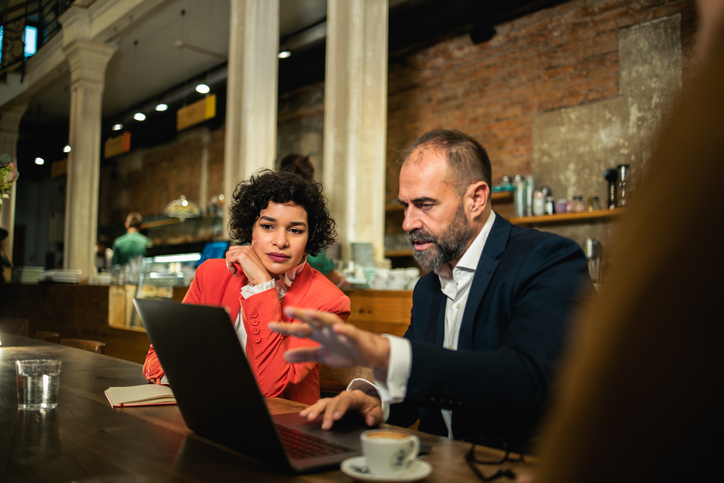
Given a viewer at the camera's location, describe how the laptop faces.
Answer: facing away from the viewer and to the right of the viewer

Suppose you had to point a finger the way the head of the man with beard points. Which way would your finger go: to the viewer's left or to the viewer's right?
to the viewer's left

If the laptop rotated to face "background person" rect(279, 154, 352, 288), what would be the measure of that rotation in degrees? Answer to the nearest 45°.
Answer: approximately 45° to its left

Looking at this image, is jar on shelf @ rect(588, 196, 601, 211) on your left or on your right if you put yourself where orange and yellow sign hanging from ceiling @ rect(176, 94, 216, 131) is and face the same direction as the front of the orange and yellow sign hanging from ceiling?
on your left

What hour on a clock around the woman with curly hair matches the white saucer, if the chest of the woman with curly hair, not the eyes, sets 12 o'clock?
The white saucer is roughly at 12 o'clock from the woman with curly hair.

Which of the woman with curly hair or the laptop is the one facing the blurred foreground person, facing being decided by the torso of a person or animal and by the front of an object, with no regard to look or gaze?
the woman with curly hair

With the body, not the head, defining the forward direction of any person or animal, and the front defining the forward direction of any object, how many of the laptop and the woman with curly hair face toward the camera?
1

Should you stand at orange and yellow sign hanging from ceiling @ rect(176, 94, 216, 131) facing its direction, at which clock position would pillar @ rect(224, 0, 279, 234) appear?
The pillar is roughly at 10 o'clock from the orange and yellow sign hanging from ceiling.

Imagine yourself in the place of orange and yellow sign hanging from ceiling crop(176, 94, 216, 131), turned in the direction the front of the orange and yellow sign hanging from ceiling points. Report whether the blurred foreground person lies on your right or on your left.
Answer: on your left

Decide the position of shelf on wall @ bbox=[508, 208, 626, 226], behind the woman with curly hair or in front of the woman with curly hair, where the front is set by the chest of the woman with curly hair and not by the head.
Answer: behind

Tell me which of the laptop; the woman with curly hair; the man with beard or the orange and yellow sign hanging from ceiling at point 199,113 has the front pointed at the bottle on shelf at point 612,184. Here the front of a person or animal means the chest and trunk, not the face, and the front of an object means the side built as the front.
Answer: the laptop
